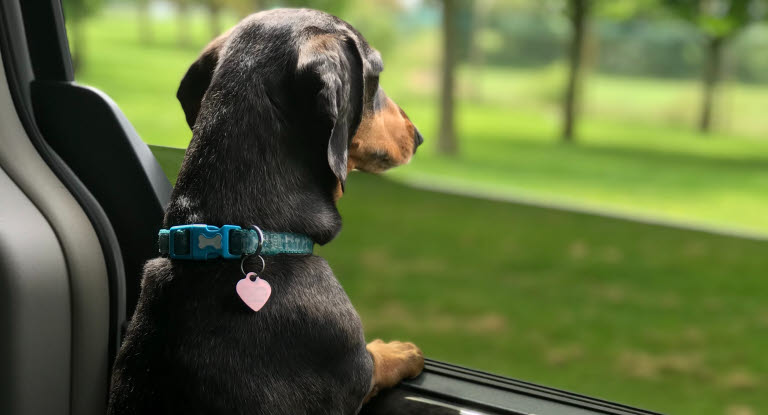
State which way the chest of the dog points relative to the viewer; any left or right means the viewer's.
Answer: facing away from the viewer and to the right of the viewer

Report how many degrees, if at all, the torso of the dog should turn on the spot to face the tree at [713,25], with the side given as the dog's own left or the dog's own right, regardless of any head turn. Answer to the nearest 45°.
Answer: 0° — it already faces it
